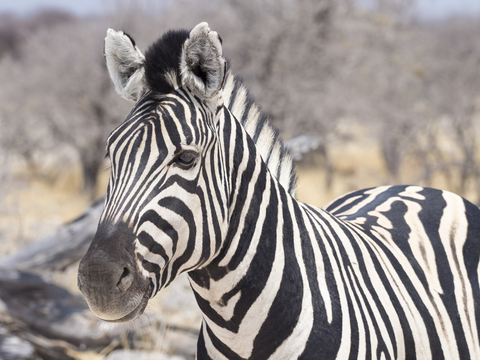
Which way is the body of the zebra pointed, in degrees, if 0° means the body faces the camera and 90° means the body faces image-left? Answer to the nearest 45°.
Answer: approximately 45°

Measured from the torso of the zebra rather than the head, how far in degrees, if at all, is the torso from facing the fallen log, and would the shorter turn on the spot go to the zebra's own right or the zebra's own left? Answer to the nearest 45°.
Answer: approximately 90° to the zebra's own right

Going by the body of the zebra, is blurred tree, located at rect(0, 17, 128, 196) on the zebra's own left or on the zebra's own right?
on the zebra's own right
